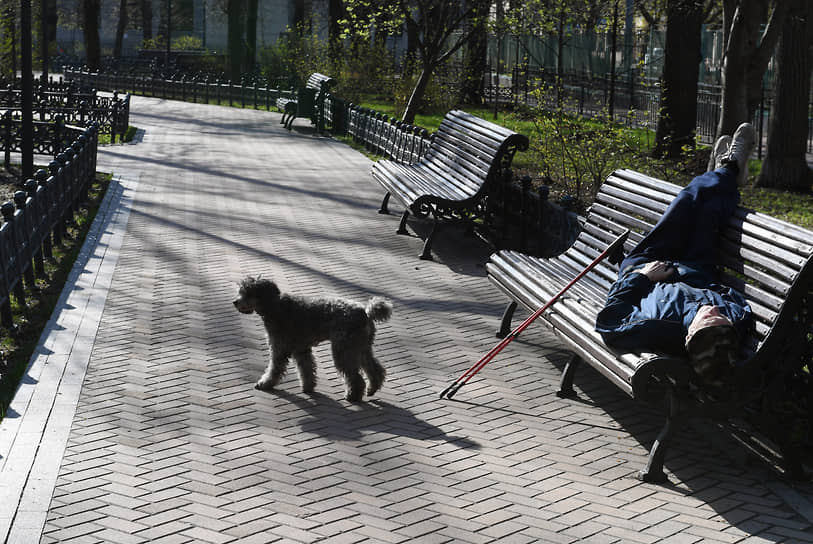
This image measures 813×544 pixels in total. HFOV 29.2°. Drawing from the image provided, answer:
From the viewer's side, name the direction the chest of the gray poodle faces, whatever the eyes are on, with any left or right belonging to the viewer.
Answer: facing to the left of the viewer

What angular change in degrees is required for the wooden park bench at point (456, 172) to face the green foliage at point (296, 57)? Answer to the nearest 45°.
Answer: approximately 135° to its right

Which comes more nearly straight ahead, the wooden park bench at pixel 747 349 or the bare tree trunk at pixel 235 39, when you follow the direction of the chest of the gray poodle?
the bare tree trunk

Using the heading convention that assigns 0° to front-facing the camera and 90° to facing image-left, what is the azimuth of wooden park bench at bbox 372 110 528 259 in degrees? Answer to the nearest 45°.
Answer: approximately 45°

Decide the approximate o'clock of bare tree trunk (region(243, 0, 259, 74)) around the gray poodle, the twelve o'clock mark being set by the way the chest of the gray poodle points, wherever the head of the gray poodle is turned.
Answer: The bare tree trunk is roughly at 3 o'clock from the gray poodle.

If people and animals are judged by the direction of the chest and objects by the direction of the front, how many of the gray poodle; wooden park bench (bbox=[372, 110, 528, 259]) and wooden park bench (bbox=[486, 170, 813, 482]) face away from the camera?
0

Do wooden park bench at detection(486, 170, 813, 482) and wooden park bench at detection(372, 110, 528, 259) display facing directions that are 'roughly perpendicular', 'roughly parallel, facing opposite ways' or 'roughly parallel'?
roughly parallel

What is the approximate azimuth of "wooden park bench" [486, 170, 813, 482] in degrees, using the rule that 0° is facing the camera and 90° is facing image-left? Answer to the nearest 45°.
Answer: approximately 45°

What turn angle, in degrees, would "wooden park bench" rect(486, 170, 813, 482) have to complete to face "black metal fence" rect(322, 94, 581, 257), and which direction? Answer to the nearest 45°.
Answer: approximately 135° to its right

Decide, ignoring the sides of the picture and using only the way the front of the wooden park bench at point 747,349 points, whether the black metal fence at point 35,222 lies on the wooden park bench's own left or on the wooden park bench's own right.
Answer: on the wooden park bench's own right

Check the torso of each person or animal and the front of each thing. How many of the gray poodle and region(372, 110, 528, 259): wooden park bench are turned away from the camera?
0
